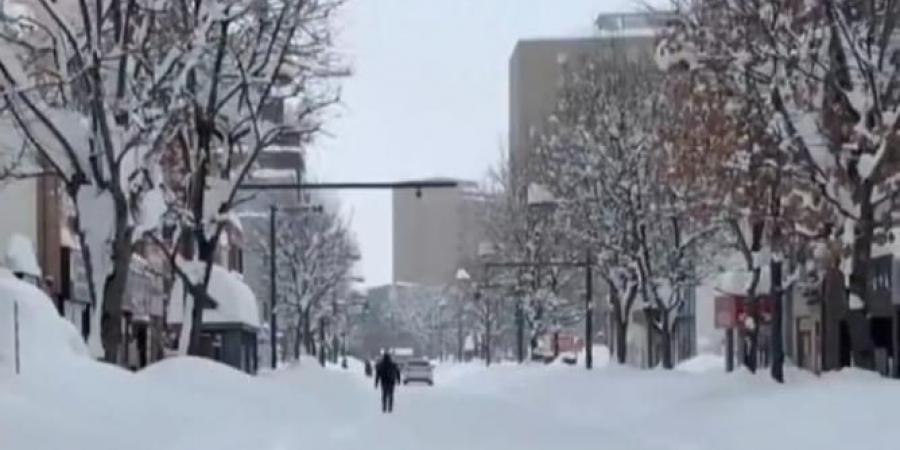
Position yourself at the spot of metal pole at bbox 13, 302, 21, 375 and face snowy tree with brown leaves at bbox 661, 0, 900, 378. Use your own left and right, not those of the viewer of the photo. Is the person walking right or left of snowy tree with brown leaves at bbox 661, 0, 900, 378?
left
